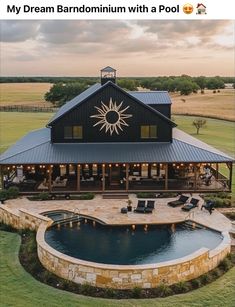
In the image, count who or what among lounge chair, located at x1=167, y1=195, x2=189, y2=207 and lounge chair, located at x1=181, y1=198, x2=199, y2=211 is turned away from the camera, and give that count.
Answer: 0

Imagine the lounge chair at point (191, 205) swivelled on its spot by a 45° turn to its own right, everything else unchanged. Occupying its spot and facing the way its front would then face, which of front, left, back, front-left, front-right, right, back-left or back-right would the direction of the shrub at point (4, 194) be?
front

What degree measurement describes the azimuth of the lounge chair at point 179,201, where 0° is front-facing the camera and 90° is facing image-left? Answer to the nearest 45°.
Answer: approximately 45°

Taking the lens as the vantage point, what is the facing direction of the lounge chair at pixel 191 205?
facing the viewer and to the left of the viewer

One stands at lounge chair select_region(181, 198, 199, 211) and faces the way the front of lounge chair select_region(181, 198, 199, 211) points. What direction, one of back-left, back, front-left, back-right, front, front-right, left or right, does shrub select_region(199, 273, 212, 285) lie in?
front-left

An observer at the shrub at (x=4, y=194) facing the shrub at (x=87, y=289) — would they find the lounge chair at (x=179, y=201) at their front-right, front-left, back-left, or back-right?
front-left

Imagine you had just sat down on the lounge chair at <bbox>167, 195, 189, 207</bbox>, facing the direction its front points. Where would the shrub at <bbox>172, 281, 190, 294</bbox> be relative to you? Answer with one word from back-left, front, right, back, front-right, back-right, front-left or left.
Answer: front-left

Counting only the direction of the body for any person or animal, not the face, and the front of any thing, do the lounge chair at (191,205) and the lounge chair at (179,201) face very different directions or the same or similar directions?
same or similar directions

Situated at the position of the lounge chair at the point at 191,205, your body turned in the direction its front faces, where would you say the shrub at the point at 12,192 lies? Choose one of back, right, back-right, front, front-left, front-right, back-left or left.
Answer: front-right

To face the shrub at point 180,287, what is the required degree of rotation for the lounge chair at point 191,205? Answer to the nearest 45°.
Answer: approximately 45° to its left

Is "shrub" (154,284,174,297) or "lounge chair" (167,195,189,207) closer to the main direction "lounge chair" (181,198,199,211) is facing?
the shrub

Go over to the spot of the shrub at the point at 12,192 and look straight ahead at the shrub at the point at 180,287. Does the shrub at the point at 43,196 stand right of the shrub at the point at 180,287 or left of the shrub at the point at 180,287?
left

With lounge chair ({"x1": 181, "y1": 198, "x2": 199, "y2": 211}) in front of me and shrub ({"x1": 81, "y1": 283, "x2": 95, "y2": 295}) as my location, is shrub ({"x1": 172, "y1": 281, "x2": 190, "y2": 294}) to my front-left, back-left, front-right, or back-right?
front-right

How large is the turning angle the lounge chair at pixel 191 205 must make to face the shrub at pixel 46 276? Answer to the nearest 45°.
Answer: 0° — it already faces it

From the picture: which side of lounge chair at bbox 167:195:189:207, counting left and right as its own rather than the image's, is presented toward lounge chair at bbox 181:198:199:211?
left

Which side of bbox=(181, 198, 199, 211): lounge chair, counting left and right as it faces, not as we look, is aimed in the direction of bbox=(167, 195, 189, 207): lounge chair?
right

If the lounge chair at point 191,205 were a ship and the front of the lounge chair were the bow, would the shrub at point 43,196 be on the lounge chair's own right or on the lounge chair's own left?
on the lounge chair's own right

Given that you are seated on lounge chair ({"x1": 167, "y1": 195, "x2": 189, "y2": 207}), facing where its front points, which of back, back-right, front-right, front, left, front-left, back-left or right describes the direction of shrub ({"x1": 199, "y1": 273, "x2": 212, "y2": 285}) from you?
front-left
